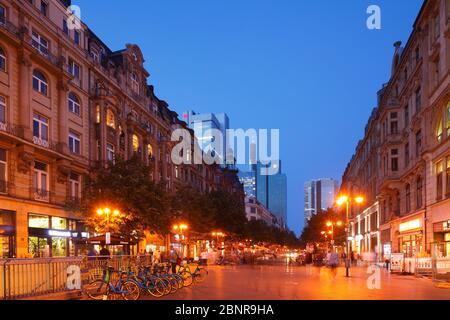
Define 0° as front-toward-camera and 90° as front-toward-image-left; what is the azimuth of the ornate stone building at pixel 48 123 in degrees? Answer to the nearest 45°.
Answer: approximately 315°
